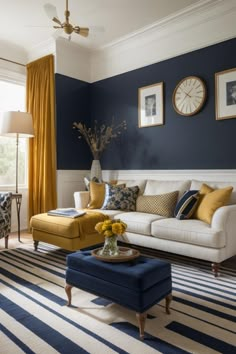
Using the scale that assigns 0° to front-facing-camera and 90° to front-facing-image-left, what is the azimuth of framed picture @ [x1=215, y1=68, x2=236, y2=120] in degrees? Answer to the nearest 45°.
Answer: approximately 45°

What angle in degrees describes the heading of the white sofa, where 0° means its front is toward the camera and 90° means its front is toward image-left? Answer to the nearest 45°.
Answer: approximately 45°

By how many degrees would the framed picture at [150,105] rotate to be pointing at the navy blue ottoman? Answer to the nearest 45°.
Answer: approximately 45° to its left

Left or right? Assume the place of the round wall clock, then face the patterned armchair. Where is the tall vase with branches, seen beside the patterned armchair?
right

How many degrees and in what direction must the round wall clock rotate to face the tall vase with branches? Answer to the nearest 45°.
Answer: approximately 90° to its right
